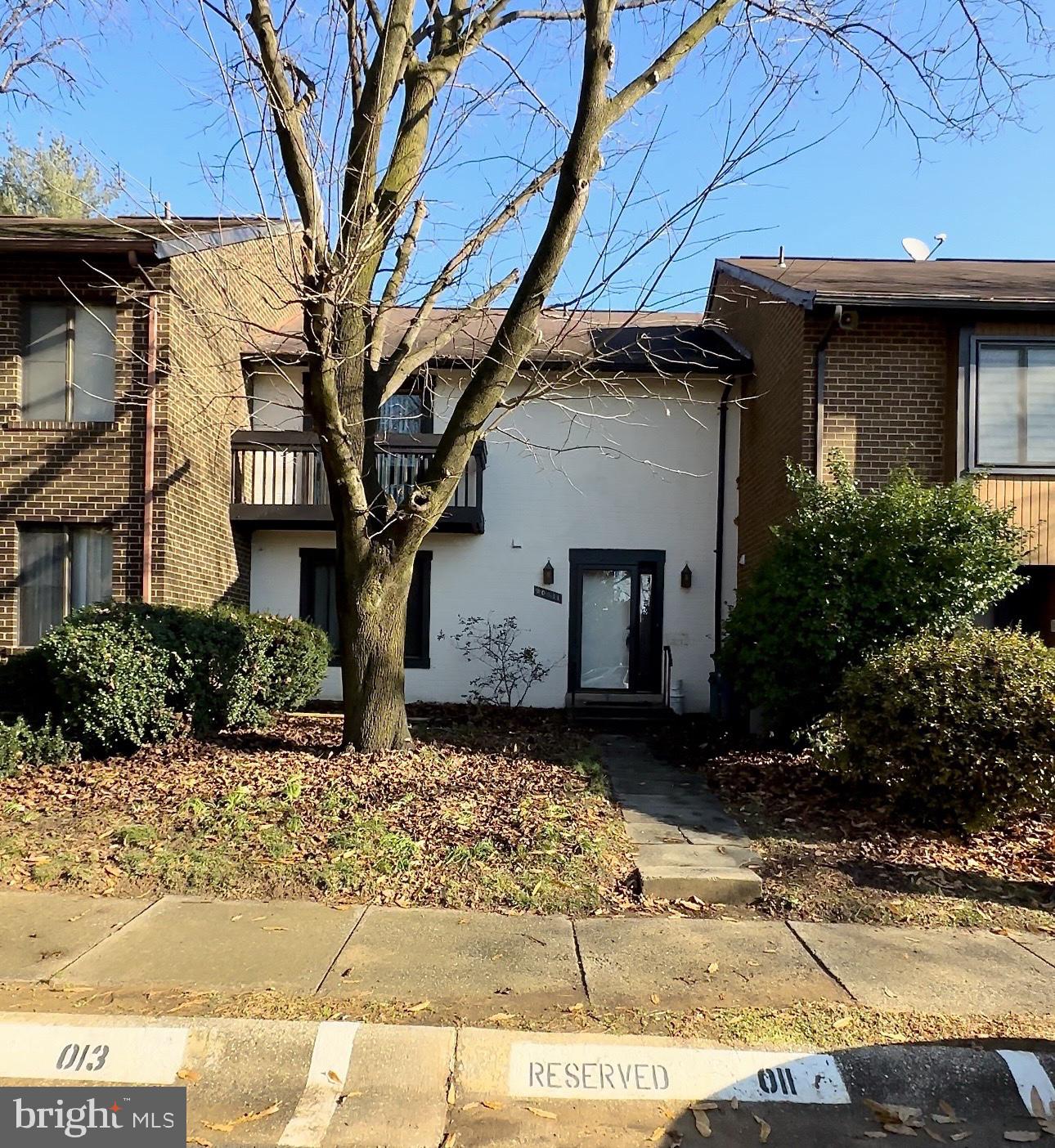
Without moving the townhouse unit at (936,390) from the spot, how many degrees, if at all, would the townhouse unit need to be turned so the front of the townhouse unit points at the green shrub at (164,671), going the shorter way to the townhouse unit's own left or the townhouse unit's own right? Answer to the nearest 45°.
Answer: approximately 45° to the townhouse unit's own right

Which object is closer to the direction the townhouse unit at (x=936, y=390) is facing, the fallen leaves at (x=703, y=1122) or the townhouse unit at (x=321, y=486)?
the fallen leaves

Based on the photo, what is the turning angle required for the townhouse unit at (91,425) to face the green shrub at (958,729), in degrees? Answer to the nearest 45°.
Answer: approximately 45° to its left

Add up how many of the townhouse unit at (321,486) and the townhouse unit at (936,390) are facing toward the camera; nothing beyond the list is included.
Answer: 2

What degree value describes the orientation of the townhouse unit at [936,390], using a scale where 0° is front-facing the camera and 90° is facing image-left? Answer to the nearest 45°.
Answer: approximately 0°

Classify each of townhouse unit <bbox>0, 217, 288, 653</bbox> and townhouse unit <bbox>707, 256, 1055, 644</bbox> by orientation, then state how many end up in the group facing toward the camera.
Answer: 2

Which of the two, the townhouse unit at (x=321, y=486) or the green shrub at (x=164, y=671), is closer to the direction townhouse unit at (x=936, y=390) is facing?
the green shrub

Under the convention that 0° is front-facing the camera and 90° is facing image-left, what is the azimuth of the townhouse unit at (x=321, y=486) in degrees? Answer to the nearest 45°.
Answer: approximately 0°
